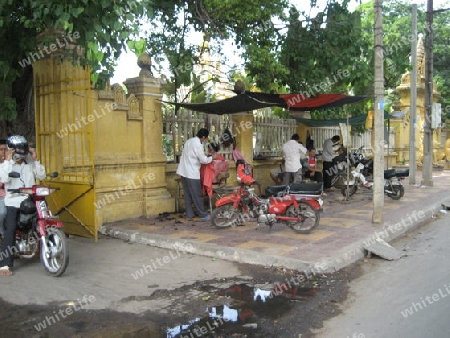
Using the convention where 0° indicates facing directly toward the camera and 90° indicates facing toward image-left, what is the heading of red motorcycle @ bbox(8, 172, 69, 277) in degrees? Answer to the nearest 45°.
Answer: approximately 315°

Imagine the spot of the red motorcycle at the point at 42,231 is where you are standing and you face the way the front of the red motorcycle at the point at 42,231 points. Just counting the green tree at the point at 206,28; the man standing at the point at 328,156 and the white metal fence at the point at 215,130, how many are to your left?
3

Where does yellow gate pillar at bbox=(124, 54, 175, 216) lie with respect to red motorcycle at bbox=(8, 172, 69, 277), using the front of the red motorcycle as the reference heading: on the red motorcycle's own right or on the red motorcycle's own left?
on the red motorcycle's own left

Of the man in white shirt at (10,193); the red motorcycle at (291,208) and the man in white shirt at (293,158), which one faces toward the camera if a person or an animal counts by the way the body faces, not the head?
the man in white shirt at (10,193)

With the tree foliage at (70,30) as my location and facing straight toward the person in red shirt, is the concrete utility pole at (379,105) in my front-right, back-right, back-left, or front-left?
front-right

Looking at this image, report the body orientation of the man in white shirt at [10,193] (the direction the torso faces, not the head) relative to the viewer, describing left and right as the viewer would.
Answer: facing the viewer

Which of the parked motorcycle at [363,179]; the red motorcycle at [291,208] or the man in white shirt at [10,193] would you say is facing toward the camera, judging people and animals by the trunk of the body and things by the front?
the man in white shirt

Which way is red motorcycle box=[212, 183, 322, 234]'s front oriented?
to the viewer's left
